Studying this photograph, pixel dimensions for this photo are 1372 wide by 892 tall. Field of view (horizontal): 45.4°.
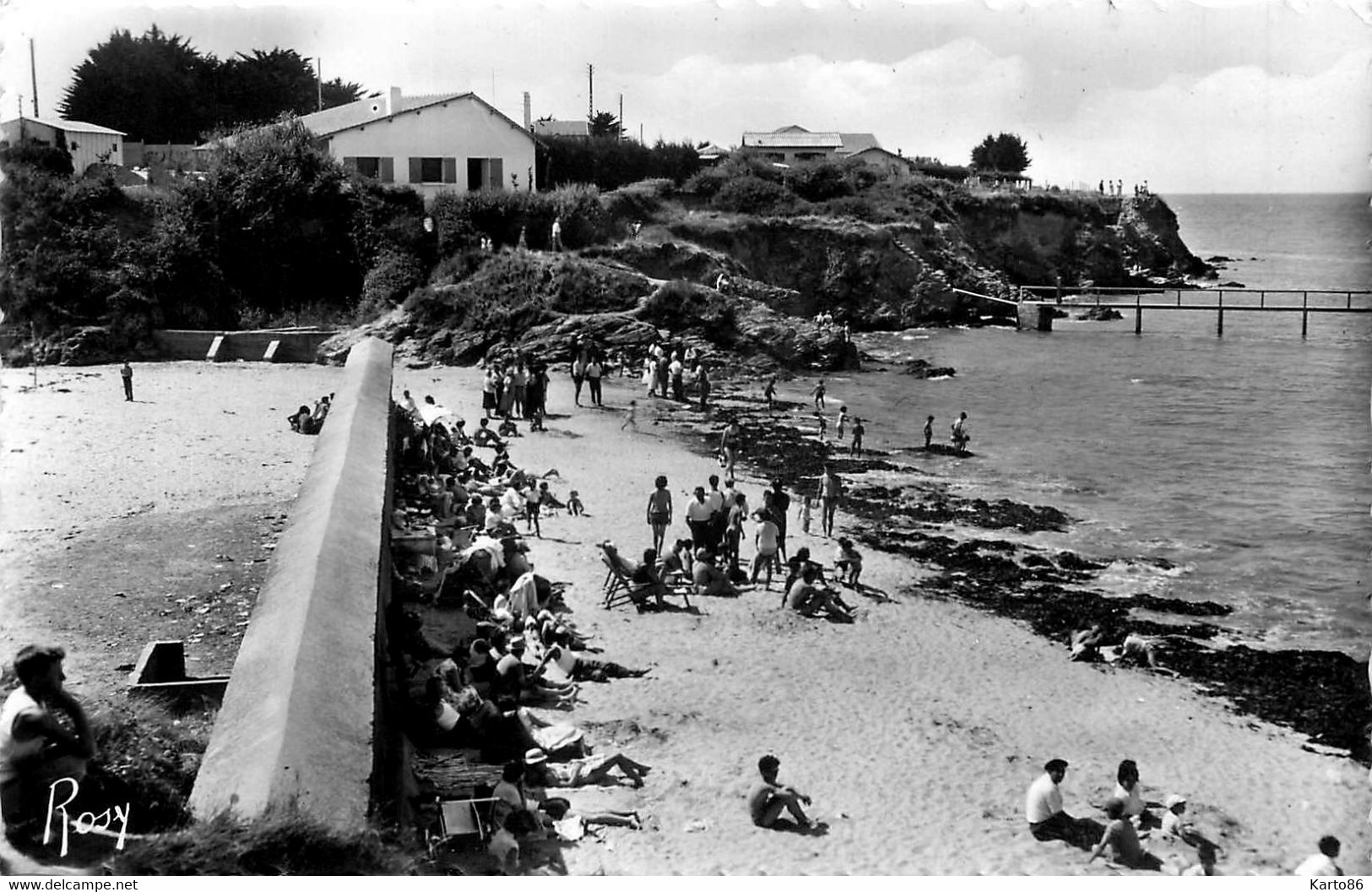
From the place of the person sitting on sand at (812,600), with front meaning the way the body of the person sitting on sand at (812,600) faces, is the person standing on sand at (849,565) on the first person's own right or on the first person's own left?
on the first person's own left

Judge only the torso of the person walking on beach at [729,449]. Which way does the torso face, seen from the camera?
toward the camera

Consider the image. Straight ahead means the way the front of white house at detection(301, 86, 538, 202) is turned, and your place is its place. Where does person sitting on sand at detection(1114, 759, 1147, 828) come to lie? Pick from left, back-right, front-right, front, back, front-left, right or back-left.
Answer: front

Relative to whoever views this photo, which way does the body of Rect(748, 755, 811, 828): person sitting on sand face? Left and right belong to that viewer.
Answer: facing to the right of the viewer

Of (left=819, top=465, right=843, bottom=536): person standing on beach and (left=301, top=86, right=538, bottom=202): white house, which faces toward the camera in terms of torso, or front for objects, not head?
the white house

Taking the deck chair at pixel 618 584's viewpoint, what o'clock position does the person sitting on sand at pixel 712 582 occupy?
The person sitting on sand is roughly at 11 o'clock from the deck chair.

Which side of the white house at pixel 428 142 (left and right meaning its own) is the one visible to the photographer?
front
